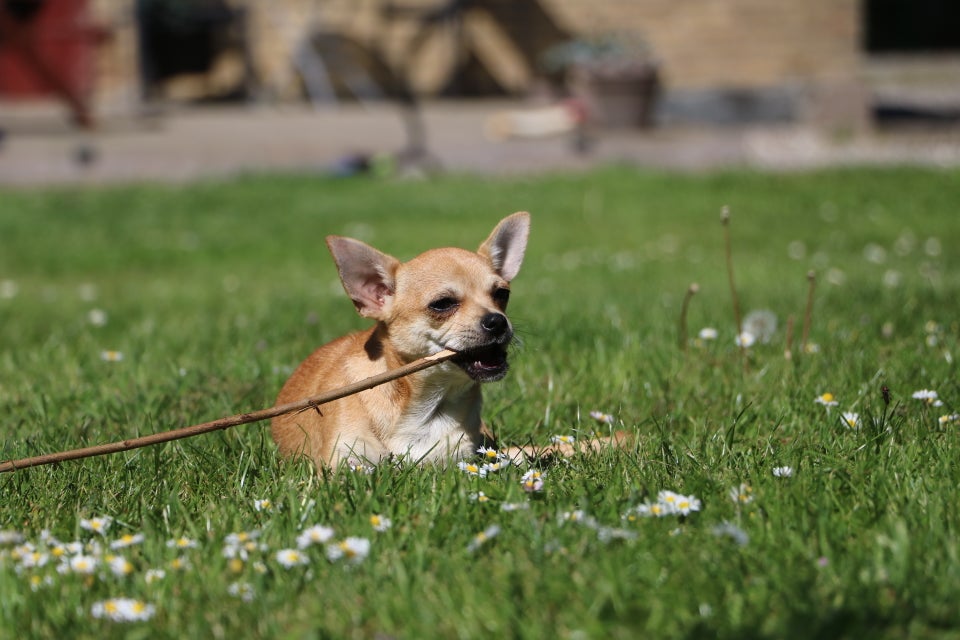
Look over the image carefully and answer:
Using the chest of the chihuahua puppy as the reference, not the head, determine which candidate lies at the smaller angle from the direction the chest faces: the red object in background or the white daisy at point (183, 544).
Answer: the white daisy

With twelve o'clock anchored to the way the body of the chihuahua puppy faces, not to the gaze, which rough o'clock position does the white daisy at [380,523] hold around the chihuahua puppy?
The white daisy is roughly at 2 o'clock from the chihuahua puppy.

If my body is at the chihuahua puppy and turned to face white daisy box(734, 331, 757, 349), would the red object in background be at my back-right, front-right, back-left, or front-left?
front-left

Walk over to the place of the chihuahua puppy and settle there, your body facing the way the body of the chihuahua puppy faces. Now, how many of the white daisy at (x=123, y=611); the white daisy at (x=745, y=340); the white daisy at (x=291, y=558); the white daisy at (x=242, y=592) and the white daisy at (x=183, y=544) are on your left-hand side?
1

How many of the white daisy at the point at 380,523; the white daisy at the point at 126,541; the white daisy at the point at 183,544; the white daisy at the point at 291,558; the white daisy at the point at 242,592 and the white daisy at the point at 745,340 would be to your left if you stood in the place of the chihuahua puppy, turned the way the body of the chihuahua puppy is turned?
1

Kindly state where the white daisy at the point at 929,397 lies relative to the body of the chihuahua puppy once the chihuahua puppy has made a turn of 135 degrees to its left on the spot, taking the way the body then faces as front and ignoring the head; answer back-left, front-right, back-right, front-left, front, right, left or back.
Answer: right

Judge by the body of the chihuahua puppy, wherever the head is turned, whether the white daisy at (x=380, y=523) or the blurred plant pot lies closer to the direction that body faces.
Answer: the white daisy

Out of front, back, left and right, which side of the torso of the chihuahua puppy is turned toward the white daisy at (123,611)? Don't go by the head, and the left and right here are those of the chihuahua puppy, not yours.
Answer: right

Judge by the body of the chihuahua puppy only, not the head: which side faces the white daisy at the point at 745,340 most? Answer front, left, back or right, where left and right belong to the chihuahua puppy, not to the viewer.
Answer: left

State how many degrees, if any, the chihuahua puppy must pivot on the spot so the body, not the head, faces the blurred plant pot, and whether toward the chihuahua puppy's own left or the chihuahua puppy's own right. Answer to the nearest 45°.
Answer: approximately 135° to the chihuahua puppy's own left

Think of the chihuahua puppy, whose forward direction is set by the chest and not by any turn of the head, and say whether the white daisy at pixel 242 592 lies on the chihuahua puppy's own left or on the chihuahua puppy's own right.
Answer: on the chihuahua puppy's own right

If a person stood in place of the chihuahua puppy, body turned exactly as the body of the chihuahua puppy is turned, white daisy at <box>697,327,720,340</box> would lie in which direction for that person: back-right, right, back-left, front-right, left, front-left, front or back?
left

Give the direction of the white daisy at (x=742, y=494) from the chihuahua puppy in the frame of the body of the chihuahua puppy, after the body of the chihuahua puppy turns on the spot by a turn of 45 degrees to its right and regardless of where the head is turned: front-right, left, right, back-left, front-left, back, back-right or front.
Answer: front-left

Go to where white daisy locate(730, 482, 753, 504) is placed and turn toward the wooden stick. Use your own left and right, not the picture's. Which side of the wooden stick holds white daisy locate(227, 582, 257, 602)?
left

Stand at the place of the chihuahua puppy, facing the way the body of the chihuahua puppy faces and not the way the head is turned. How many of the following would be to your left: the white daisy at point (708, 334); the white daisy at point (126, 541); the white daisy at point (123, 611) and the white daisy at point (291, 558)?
1

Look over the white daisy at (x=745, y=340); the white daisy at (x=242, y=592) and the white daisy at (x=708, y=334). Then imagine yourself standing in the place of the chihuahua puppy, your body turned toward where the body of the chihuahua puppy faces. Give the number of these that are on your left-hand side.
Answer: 2

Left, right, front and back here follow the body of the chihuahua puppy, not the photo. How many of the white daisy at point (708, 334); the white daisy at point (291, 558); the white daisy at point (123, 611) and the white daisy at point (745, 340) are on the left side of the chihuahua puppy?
2

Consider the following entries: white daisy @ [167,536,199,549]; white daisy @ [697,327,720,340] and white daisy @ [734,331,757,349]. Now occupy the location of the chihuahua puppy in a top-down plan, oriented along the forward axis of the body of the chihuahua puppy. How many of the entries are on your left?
2
